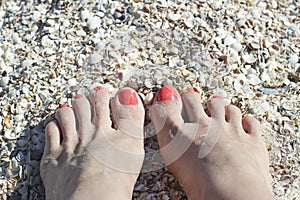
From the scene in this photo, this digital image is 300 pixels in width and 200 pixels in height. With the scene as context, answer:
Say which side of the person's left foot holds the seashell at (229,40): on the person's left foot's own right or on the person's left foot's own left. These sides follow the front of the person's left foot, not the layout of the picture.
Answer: on the person's left foot's own right

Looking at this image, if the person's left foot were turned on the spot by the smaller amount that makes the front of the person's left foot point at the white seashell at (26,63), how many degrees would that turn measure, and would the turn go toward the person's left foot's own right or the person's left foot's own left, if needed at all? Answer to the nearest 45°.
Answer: approximately 45° to the person's left foot's own left

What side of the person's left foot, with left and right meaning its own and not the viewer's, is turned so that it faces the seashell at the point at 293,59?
right

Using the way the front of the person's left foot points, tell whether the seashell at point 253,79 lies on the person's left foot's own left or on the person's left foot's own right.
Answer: on the person's left foot's own right

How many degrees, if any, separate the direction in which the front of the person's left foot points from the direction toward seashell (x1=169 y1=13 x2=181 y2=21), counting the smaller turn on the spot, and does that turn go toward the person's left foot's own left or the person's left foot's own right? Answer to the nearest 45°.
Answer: approximately 45° to the person's left foot's own right

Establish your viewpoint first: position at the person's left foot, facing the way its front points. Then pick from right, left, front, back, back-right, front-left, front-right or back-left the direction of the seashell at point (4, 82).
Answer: front-left

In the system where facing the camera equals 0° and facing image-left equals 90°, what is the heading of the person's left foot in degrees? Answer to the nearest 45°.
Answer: approximately 180°

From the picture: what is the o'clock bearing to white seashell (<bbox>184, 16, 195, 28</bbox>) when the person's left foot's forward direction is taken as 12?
The white seashell is roughly at 2 o'clock from the person's left foot.

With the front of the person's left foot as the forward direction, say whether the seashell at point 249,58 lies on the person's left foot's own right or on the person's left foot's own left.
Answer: on the person's left foot's own right
